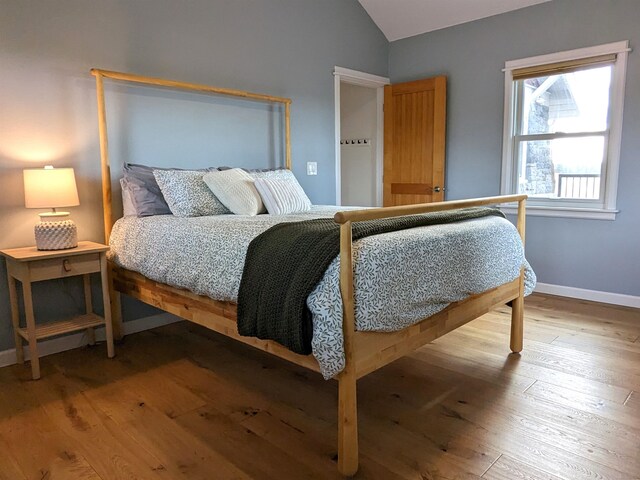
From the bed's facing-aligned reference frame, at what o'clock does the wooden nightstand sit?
The wooden nightstand is roughly at 5 o'clock from the bed.

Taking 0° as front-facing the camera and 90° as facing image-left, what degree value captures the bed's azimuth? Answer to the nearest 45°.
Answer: approximately 315°

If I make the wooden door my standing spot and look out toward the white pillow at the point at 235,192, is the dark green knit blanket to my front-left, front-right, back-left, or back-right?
front-left

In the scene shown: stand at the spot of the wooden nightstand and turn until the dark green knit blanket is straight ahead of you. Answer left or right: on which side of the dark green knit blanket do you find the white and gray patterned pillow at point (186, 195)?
left

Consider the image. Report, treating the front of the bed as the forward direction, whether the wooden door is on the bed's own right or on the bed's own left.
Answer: on the bed's own left
